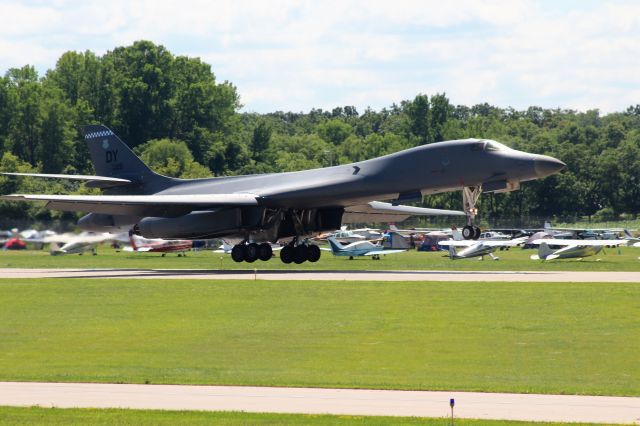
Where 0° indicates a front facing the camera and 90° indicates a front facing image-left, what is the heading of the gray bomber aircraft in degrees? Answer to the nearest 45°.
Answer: approximately 315°
